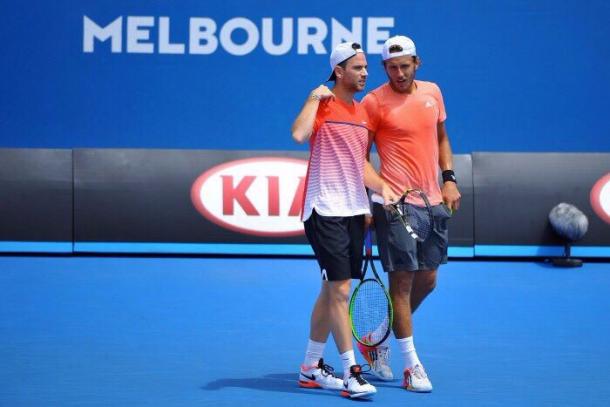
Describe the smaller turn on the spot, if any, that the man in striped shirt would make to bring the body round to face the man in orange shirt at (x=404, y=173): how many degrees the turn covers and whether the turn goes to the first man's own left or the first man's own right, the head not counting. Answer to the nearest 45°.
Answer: approximately 90° to the first man's own left

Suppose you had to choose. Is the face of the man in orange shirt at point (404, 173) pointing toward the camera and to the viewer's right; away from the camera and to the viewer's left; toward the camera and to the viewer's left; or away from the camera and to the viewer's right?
toward the camera and to the viewer's left

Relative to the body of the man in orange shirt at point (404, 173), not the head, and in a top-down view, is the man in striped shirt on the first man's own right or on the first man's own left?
on the first man's own right

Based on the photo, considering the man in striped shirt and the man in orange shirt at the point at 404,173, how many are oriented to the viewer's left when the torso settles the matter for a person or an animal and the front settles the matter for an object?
0

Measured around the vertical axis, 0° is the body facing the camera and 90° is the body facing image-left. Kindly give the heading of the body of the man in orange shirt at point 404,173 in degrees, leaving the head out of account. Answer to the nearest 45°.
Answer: approximately 0°

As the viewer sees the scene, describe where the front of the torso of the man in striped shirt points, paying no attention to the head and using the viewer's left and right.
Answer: facing the viewer and to the right of the viewer
